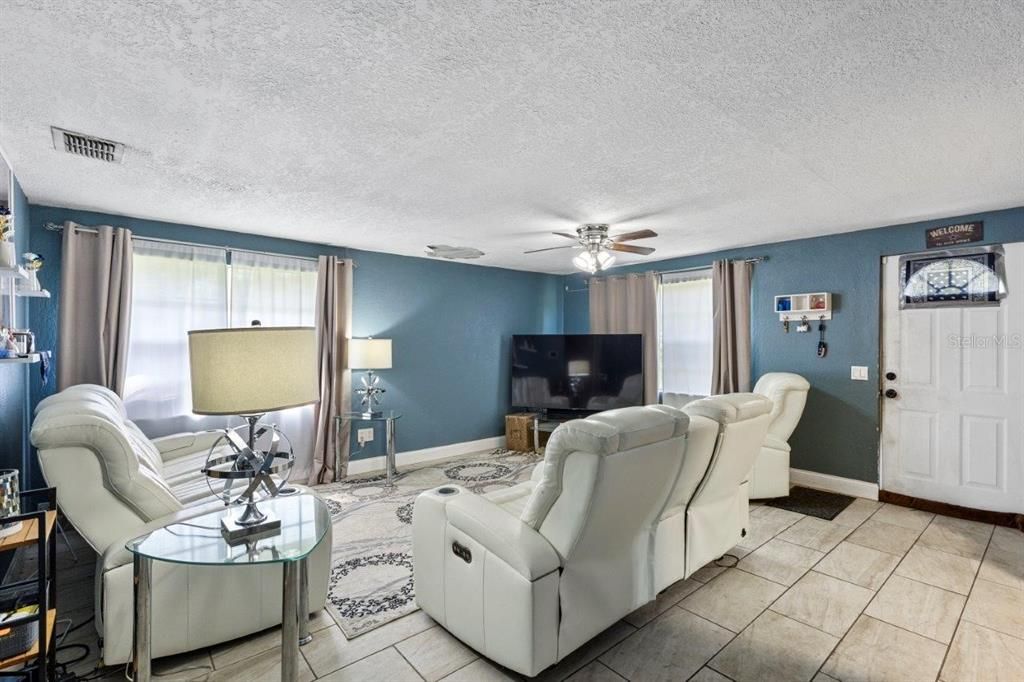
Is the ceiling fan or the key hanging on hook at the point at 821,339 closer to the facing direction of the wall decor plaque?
the ceiling fan

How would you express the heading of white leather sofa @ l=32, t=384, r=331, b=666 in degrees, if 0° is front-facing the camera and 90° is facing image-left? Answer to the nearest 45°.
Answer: approximately 270°

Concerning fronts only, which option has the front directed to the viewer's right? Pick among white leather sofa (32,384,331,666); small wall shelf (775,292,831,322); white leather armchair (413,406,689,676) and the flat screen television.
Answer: white leather sofa (32,384,331,666)

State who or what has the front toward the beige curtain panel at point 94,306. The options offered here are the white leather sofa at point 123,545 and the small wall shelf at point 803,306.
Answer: the small wall shelf

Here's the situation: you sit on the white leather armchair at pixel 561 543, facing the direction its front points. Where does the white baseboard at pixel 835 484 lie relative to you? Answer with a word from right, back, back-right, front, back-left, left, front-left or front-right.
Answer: right

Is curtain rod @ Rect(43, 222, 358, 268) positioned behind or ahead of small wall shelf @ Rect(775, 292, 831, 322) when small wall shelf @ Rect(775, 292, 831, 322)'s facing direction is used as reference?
ahead

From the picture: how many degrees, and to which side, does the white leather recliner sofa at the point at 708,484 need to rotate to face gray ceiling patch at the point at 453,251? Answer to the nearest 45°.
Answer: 0° — it already faces it

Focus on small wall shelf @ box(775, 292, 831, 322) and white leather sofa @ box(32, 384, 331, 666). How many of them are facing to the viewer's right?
1

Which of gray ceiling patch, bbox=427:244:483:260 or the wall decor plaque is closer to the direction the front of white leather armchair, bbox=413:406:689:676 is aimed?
the gray ceiling patch

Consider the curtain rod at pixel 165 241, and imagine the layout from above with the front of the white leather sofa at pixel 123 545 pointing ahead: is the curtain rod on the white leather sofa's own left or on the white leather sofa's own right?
on the white leather sofa's own left

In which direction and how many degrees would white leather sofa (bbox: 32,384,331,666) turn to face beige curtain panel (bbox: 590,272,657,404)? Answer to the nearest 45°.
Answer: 0° — it already faces it

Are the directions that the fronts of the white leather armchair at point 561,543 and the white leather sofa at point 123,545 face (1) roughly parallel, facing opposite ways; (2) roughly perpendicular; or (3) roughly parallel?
roughly perpendicular
